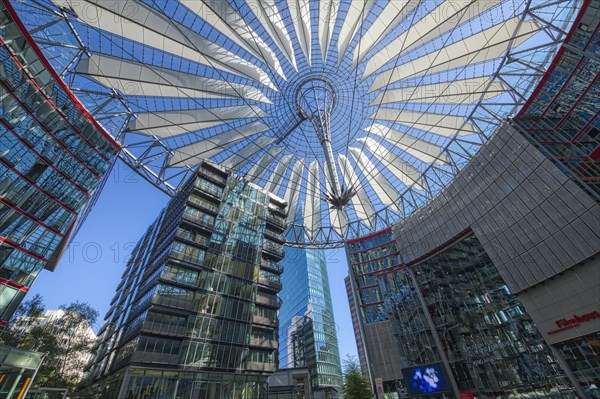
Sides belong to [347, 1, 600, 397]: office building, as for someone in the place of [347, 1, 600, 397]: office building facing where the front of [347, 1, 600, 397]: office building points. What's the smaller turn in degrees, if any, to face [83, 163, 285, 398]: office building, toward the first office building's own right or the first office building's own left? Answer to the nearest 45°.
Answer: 0° — it already faces it

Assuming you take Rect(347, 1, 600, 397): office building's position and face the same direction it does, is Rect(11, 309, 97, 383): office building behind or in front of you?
in front

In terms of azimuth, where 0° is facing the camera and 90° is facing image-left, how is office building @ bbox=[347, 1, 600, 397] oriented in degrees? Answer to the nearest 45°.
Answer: approximately 45°

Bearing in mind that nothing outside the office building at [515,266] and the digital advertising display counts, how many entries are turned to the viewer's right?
0

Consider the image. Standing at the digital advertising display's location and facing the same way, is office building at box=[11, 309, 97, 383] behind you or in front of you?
in front
